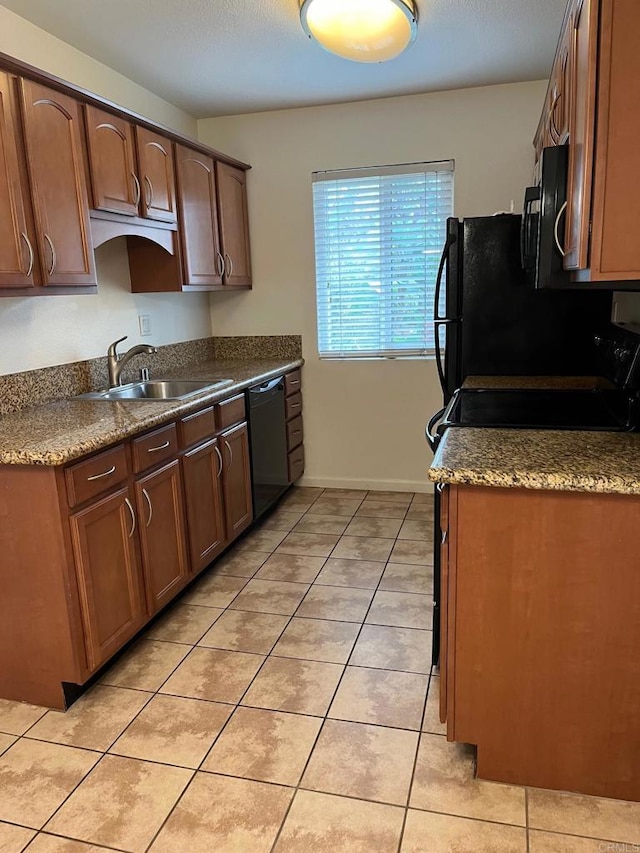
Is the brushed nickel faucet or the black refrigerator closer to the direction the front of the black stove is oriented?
the brushed nickel faucet

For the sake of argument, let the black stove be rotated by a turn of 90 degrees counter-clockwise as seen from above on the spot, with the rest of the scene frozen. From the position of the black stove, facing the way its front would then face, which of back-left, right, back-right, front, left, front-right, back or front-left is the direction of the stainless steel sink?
right

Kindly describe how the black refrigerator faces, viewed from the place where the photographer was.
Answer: facing to the left of the viewer

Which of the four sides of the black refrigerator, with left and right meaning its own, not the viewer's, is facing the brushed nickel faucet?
front

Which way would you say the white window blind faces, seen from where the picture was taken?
facing the viewer

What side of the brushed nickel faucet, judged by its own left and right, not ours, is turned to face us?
right

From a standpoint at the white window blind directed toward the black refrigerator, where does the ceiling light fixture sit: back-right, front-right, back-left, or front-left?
front-right

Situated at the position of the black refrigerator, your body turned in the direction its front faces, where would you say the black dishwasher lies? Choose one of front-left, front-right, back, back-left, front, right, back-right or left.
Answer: front

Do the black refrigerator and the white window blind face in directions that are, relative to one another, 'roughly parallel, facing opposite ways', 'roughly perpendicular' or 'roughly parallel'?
roughly perpendicular

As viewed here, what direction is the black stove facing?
to the viewer's left

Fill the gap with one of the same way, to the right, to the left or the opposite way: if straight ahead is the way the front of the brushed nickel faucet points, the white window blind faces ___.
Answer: to the right

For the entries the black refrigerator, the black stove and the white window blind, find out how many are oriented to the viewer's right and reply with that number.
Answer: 0

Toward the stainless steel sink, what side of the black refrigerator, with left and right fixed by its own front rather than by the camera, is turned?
front

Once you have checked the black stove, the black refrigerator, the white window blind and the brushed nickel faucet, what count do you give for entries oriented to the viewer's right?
1

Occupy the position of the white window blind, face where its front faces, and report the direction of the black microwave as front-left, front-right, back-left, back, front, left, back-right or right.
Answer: front
